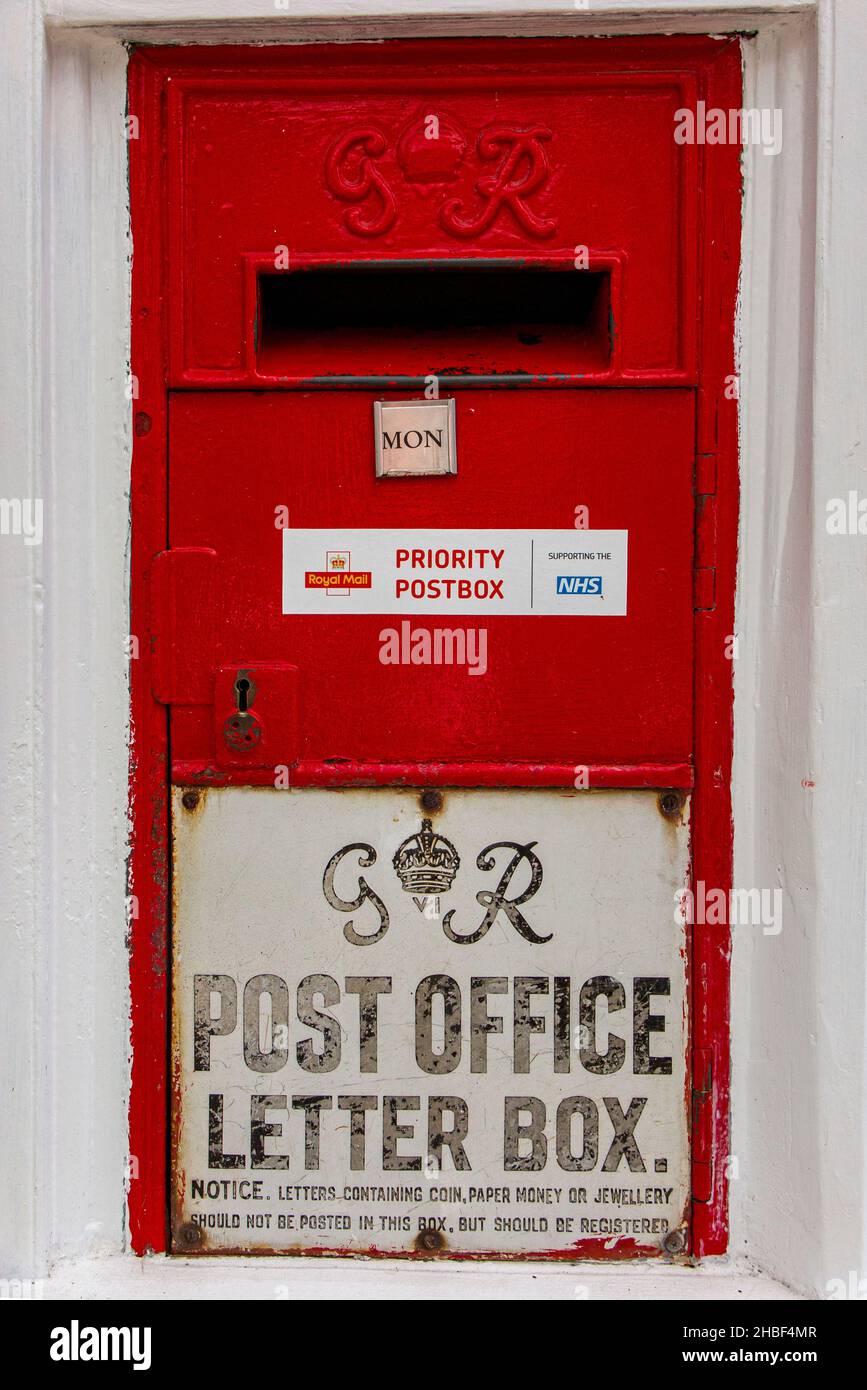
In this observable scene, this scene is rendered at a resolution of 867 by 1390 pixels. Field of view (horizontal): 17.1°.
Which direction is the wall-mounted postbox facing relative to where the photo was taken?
toward the camera
